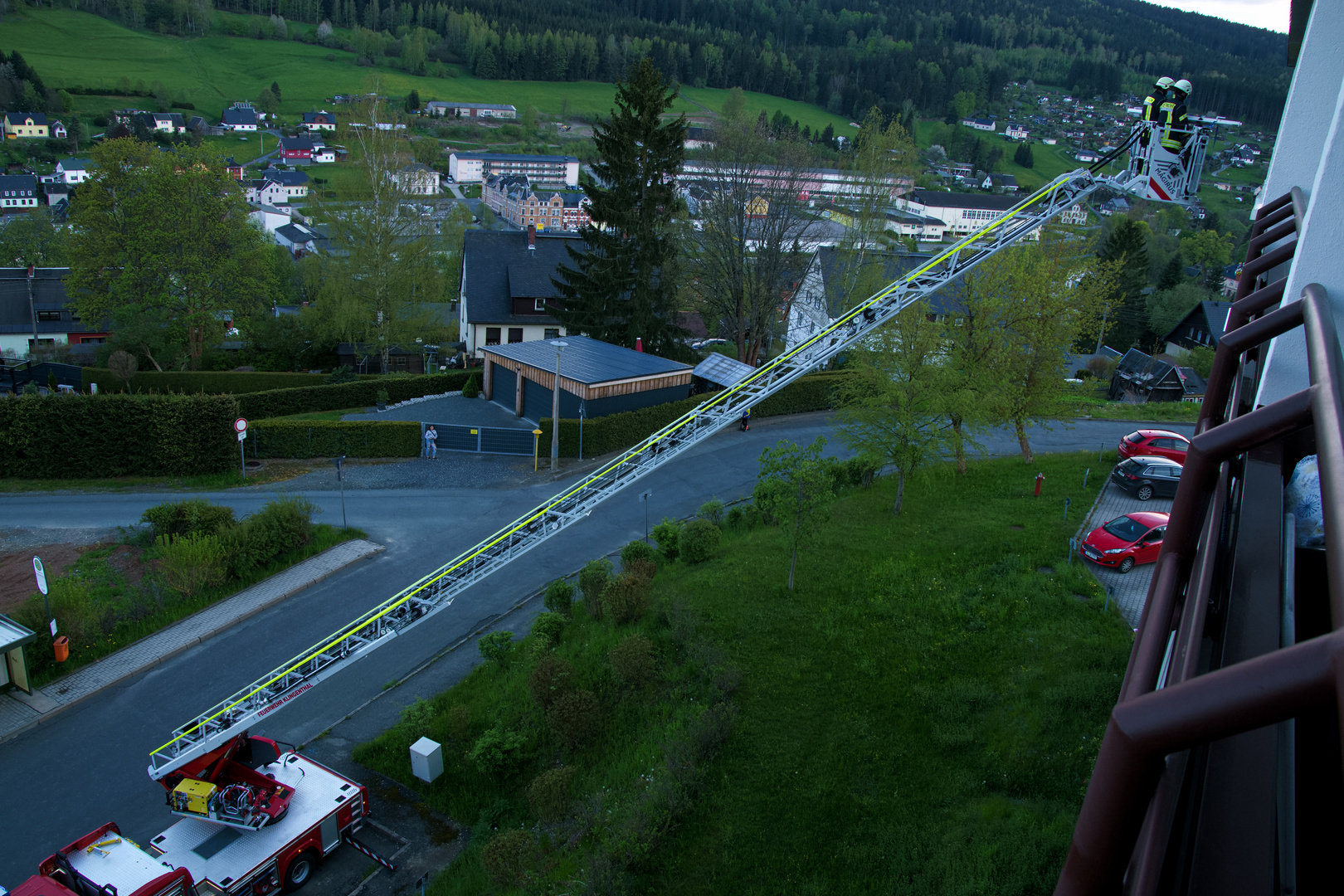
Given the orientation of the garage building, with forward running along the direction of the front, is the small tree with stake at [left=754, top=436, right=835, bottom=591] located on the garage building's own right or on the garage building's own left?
on the garage building's own left

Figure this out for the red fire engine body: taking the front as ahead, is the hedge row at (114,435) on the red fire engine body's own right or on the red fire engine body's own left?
on the red fire engine body's own right

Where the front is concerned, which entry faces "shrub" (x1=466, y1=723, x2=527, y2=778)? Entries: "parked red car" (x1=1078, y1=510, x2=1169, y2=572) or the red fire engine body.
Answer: the parked red car

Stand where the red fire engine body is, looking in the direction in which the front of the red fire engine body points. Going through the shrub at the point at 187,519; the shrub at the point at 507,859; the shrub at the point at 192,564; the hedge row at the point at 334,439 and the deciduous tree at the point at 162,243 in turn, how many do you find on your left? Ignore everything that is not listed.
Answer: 1

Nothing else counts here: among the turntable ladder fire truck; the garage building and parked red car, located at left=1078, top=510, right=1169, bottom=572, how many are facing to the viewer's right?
0

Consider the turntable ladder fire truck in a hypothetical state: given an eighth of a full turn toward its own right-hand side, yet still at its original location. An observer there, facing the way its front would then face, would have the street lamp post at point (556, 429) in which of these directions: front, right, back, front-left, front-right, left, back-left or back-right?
right

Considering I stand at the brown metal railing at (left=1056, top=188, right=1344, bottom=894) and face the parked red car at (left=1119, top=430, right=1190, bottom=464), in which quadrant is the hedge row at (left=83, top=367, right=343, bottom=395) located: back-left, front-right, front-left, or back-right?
front-left

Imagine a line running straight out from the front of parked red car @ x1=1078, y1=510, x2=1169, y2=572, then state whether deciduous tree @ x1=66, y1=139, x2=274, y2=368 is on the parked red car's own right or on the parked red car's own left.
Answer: on the parked red car's own right

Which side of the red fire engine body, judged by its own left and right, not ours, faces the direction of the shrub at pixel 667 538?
back

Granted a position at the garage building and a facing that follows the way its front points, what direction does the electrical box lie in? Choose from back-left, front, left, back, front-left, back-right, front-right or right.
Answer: front-left

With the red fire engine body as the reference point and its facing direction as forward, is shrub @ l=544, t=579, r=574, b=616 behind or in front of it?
behind

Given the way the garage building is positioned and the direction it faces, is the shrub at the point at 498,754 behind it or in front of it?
in front

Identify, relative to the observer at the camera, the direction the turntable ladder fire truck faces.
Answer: facing the viewer and to the left of the viewer

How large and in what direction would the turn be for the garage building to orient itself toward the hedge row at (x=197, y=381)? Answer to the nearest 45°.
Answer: approximately 90° to its right

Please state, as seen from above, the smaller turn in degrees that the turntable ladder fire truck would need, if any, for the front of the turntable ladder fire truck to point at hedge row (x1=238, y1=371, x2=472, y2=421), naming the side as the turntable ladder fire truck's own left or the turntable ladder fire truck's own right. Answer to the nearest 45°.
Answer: approximately 135° to the turntable ladder fire truck's own right
